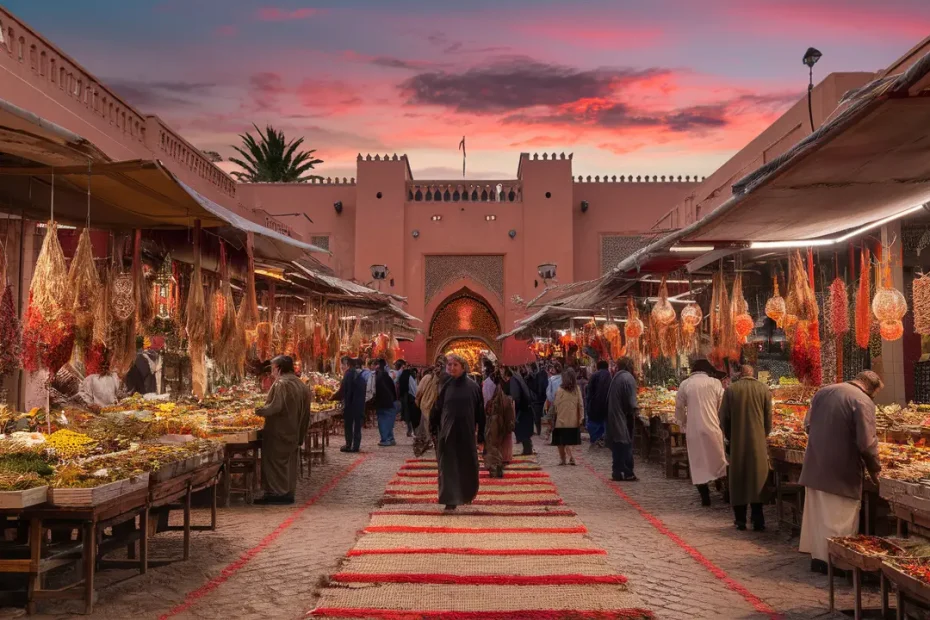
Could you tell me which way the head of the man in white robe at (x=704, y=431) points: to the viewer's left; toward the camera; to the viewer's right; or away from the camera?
away from the camera

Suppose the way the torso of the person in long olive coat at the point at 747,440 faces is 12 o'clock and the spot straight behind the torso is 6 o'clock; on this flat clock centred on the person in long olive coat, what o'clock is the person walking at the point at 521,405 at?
The person walking is roughly at 11 o'clock from the person in long olive coat.

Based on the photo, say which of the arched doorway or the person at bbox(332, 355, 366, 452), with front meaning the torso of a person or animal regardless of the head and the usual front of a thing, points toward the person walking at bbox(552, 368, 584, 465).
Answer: the arched doorway

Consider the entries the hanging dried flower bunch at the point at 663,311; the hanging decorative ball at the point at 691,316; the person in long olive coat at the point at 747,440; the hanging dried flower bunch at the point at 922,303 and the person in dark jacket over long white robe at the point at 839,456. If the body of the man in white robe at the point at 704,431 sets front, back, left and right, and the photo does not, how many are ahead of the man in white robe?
2

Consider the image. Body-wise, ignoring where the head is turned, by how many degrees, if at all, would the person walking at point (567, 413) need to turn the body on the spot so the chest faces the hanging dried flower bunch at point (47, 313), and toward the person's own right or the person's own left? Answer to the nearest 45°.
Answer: approximately 180°

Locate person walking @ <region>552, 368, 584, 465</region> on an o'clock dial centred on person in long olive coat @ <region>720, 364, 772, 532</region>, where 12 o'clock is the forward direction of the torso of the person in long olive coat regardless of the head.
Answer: The person walking is roughly at 11 o'clock from the person in long olive coat.

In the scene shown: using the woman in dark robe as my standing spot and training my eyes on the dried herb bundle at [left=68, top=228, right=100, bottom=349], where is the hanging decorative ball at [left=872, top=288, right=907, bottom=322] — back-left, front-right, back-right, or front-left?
back-left

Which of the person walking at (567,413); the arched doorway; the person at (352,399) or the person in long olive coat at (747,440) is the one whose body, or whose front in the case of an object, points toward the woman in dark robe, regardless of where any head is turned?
the arched doorway

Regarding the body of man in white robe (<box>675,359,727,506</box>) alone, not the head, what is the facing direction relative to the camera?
away from the camera

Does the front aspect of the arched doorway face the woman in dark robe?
yes

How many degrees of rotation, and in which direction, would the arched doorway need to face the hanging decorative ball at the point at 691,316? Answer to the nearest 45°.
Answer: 0° — it already faces it

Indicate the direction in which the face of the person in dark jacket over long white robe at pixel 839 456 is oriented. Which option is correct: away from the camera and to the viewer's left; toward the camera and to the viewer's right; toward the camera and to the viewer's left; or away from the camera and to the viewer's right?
away from the camera and to the viewer's right

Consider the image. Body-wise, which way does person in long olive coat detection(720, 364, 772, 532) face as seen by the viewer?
away from the camera

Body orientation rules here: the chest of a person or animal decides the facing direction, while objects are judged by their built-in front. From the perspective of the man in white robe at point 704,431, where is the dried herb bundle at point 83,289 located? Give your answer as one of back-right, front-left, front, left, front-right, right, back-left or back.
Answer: back-left

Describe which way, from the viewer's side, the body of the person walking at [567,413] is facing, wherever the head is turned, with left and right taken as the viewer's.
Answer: facing away from the viewer
